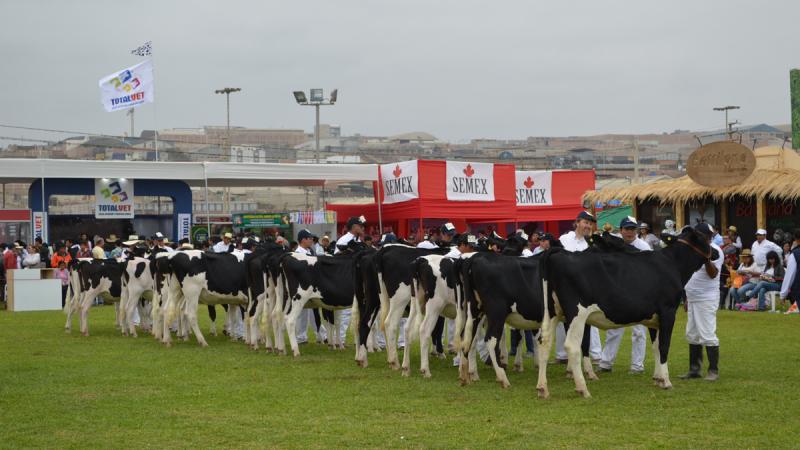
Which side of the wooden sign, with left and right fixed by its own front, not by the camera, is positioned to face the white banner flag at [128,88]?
right

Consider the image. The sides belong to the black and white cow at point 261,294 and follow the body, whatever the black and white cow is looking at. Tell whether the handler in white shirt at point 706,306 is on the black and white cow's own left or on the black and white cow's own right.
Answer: on the black and white cow's own right

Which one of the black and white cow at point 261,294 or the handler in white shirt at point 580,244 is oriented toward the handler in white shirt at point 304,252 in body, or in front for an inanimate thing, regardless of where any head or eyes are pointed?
the black and white cow

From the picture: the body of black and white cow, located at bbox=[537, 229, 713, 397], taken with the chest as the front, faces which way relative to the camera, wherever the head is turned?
to the viewer's right

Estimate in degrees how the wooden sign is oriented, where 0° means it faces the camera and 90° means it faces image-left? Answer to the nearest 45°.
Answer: approximately 0°

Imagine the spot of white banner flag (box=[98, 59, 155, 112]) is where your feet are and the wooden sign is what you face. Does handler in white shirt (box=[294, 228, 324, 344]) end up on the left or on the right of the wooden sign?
right

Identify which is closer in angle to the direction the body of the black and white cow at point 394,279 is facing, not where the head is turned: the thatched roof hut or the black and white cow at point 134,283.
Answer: the thatched roof hut

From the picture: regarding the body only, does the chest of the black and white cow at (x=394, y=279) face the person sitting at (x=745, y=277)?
yes
